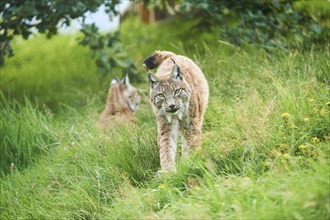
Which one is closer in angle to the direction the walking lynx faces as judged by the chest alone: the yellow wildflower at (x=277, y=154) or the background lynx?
the yellow wildflower

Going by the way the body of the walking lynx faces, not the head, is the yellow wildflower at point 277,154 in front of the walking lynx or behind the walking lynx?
in front

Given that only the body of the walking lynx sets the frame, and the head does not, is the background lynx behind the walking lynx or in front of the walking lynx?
behind

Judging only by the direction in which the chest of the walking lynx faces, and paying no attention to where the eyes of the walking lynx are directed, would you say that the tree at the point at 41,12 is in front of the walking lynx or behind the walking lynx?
behind

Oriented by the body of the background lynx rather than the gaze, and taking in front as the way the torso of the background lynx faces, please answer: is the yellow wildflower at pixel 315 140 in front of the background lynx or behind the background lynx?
in front

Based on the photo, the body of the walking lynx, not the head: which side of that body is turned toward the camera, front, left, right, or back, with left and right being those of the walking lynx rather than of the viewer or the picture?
front

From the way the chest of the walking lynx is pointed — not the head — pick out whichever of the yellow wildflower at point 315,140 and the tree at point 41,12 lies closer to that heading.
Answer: the yellow wildflower

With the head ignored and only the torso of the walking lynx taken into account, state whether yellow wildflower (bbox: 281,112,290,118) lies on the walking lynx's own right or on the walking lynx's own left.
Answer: on the walking lynx's own left

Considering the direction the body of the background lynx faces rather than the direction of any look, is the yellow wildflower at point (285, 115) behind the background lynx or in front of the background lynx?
in front
